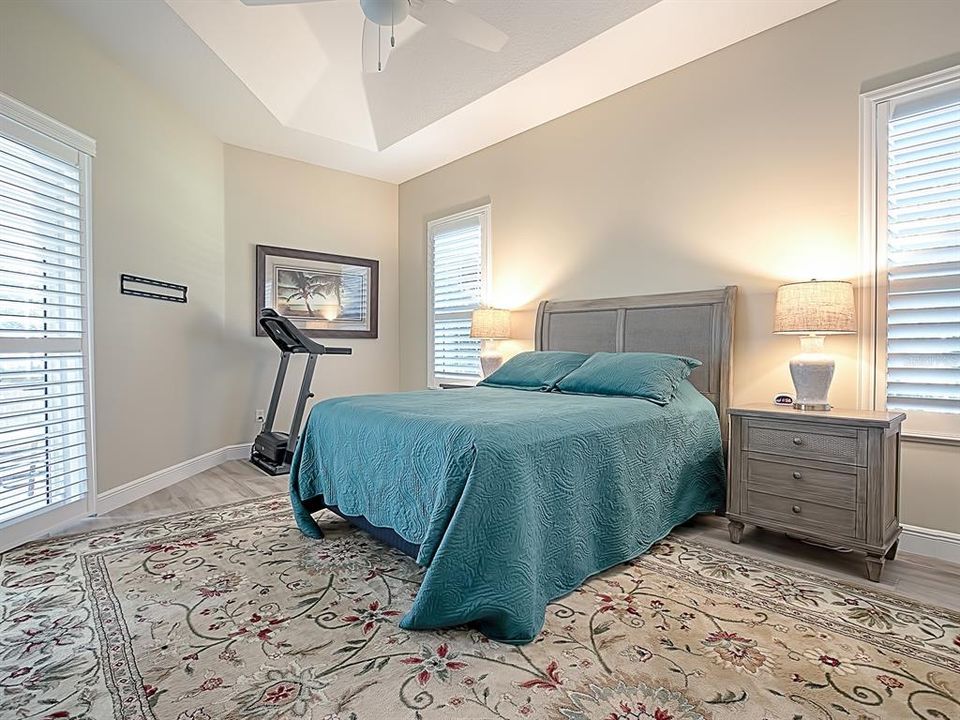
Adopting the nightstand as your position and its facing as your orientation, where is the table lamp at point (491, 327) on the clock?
The table lamp is roughly at 2 o'clock from the nightstand.

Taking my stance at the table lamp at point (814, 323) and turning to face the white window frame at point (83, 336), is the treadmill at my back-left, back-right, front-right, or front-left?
front-right

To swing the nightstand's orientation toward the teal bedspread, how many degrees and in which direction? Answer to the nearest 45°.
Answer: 0° — it already faces it

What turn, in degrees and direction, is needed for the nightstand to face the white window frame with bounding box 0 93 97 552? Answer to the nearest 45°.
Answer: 0° — it already faces it

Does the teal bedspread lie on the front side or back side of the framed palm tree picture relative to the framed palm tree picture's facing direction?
on the front side

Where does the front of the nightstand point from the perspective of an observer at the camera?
facing the viewer and to the left of the viewer

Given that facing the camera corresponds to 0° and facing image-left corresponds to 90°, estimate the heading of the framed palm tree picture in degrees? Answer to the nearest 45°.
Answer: approximately 315°

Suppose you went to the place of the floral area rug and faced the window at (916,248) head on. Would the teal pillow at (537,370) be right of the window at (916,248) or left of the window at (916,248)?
left

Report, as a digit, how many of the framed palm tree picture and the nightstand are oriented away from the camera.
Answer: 0
